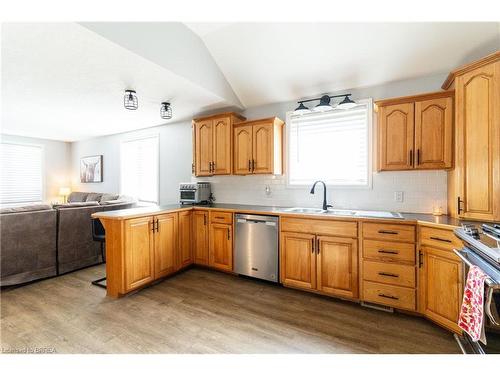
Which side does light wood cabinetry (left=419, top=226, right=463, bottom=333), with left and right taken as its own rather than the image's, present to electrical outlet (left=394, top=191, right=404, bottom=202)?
right

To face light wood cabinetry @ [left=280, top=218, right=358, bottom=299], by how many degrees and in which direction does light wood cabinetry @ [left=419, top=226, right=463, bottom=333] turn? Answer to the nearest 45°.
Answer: approximately 45° to its right

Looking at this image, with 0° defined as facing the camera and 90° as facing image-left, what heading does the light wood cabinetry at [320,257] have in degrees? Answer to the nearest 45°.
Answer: approximately 45°

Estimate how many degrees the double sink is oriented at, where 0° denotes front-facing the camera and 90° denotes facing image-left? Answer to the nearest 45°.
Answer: approximately 45°
